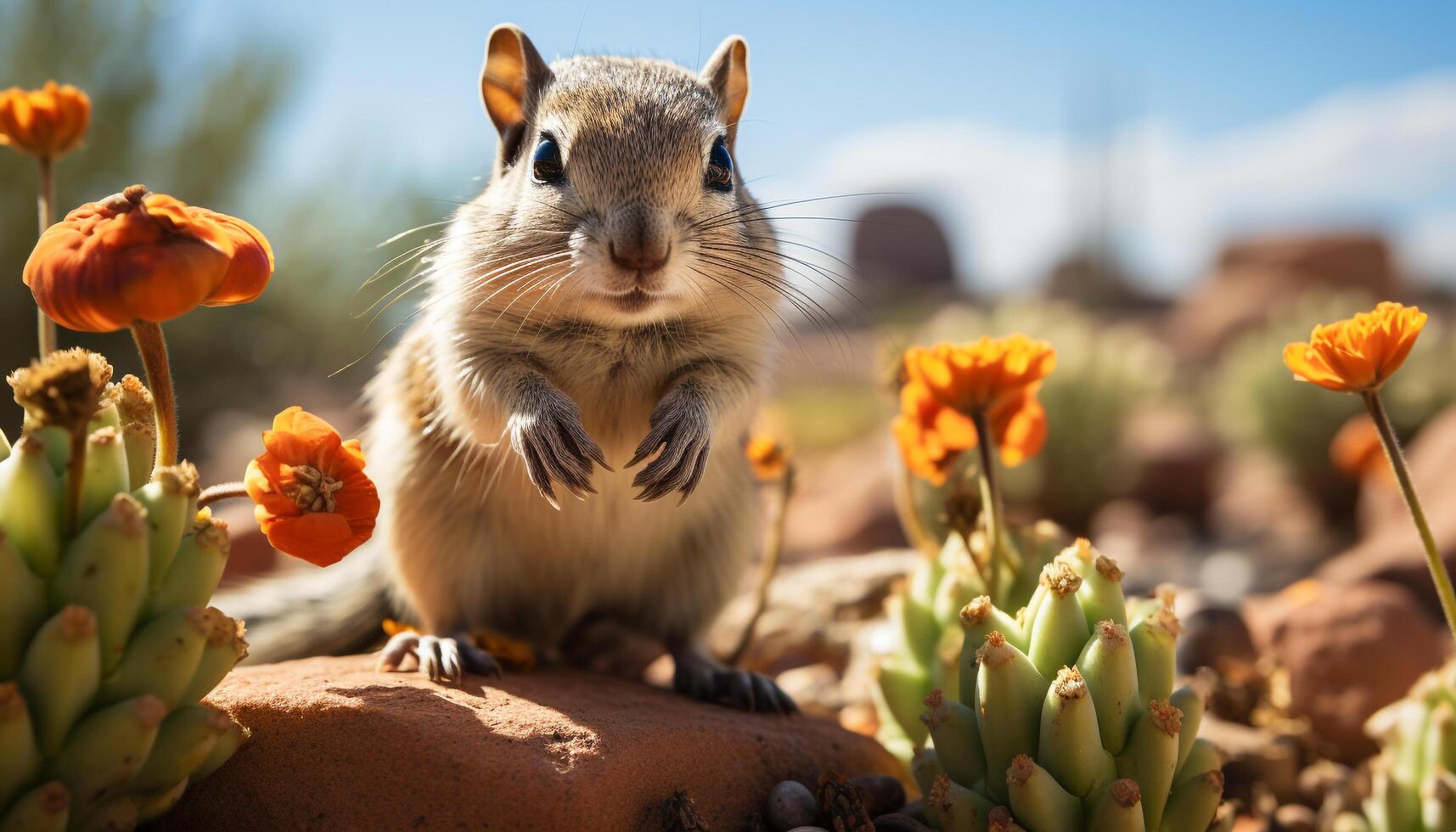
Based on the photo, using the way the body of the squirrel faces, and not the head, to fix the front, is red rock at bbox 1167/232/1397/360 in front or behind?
behind

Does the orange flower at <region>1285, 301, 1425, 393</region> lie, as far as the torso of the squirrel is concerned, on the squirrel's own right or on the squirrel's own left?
on the squirrel's own left

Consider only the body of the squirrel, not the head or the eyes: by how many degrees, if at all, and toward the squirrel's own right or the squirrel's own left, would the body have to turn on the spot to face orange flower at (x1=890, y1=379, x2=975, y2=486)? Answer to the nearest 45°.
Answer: approximately 135° to the squirrel's own left

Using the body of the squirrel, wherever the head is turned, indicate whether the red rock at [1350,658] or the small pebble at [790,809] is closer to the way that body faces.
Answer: the small pebble

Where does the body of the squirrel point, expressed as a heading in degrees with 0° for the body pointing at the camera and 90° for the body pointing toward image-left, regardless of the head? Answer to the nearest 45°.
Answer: approximately 0°

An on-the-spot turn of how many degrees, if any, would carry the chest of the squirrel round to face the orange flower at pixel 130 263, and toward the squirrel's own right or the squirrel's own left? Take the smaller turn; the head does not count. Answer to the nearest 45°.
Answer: approximately 45° to the squirrel's own right

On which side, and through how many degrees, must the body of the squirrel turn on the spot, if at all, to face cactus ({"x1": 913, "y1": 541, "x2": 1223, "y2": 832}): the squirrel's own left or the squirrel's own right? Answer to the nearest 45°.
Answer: approximately 45° to the squirrel's own left

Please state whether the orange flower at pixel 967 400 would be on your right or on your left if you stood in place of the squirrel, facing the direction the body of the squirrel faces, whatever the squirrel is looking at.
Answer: on your left

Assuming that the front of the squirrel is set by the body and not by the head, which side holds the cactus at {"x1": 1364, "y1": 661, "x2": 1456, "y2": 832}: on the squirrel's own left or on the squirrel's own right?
on the squirrel's own left
